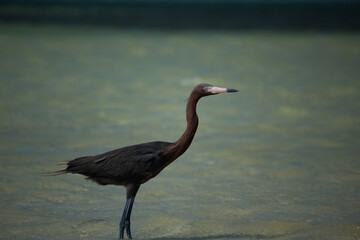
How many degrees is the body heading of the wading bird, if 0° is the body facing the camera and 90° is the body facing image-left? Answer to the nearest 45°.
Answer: approximately 270°
